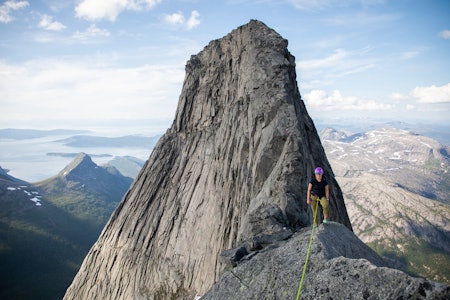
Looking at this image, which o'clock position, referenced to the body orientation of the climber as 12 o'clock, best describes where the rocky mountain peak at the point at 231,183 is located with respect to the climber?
The rocky mountain peak is roughly at 5 o'clock from the climber.

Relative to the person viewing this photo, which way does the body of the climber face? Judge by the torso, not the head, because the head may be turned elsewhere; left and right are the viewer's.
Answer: facing the viewer
